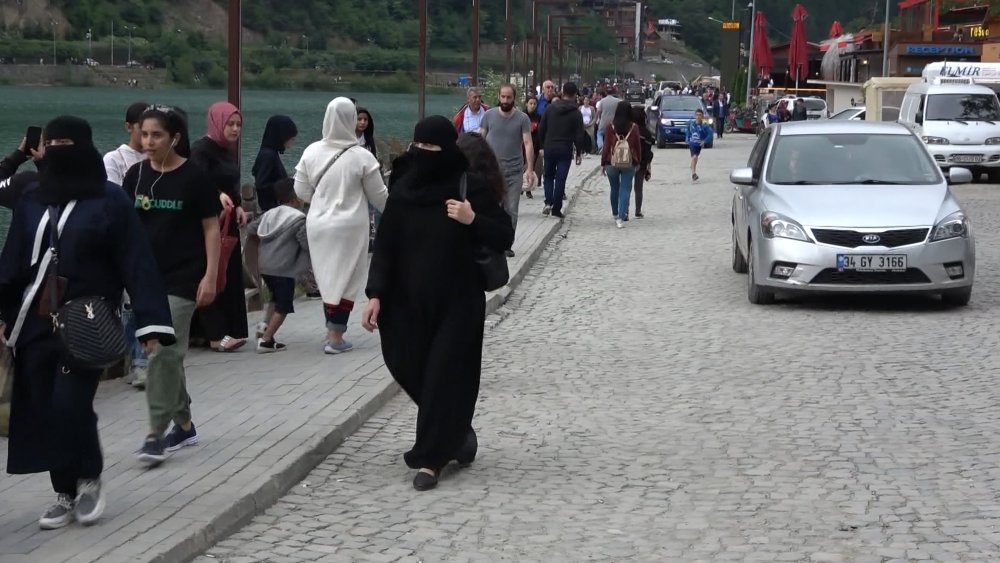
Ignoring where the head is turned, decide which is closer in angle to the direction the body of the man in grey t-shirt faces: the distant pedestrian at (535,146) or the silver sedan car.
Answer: the silver sedan car

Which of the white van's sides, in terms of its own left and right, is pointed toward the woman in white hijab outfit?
front

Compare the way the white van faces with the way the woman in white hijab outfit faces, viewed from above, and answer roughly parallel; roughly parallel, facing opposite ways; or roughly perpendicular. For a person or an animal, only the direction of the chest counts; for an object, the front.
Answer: roughly parallel, facing opposite ways

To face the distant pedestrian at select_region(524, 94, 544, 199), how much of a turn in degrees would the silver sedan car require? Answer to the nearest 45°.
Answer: approximately 135° to its right

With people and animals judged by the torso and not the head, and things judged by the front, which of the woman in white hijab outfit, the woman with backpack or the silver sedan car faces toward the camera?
the silver sedan car

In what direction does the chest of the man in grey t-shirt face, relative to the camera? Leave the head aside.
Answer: toward the camera

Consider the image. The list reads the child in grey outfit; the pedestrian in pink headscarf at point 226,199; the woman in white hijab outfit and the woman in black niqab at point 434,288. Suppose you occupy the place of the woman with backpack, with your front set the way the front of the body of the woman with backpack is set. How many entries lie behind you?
4

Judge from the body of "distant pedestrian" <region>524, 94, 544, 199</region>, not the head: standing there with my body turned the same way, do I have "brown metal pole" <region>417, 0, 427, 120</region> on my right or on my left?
on my right

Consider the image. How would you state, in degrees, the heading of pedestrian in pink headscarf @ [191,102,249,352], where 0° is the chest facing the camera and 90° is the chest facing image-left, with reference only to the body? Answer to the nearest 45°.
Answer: approximately 315°

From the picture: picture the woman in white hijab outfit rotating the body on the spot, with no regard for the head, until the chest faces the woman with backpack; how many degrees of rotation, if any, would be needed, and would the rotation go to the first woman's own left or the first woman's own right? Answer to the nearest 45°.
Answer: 0° — they already face them

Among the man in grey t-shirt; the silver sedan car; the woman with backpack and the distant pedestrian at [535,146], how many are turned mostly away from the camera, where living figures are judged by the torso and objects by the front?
1

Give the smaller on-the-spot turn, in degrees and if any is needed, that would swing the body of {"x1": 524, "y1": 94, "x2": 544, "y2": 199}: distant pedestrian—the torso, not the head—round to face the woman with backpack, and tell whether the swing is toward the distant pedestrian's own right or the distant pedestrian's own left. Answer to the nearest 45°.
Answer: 0° — they already face them

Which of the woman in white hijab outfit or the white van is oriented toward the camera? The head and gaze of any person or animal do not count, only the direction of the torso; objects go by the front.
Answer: the white van

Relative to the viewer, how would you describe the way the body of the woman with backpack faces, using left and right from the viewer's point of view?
facing away from the viewer

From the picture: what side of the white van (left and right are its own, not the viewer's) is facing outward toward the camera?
front

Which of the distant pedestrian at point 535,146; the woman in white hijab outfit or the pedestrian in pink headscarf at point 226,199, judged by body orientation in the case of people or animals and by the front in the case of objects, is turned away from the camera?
the woman in white hijab outfit

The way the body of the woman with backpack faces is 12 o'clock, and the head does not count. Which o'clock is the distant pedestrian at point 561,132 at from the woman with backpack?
The distant pedestrian is roughly at 10 o'clock from the woman with backpack.

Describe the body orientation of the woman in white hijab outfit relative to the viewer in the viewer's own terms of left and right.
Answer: facing away from the viewer

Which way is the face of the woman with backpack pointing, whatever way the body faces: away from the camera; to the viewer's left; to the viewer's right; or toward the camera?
away from the camera
